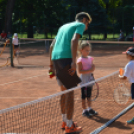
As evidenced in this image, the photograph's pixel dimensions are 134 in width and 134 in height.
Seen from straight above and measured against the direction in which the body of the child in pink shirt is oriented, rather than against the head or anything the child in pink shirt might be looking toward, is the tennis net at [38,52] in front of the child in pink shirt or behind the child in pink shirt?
behind

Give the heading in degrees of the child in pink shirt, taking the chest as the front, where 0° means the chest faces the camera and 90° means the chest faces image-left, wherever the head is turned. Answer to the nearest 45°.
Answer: approximately 315°

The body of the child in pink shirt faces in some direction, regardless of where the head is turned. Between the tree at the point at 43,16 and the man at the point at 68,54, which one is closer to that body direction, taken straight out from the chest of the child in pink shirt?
the man

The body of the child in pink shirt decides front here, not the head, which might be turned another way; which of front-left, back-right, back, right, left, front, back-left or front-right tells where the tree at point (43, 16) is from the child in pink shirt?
back-left

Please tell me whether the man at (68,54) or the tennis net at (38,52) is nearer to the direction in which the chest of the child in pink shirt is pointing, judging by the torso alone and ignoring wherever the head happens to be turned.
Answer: the man

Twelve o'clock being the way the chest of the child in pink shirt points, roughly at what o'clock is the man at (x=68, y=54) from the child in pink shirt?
The man is roughly at 2 o'clock from the child in pink shirt.
